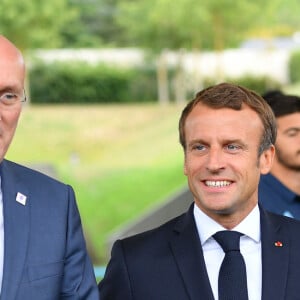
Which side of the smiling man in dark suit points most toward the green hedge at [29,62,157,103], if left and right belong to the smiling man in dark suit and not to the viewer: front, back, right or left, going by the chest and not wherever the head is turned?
back

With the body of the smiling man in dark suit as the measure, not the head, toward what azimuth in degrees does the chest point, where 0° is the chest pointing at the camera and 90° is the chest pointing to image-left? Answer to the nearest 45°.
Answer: approximately 0°

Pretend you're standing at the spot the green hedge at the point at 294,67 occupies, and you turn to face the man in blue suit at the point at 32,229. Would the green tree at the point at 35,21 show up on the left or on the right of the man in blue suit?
right

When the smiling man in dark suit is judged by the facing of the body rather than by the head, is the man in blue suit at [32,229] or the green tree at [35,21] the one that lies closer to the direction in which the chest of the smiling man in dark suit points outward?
the man in blue suit

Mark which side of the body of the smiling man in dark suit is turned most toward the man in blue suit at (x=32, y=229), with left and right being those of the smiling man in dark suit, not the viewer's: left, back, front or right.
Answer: right

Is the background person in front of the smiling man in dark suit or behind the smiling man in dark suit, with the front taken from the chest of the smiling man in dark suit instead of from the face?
behind

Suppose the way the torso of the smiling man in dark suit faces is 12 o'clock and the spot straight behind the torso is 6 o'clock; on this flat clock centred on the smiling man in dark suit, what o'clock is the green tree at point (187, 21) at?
The green tree is roughly at 6 o'clock from the smiling man in dark suit.

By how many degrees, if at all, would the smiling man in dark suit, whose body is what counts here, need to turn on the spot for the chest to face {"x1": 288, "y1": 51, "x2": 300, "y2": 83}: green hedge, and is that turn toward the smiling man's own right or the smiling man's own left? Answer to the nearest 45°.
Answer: approximately 180°
